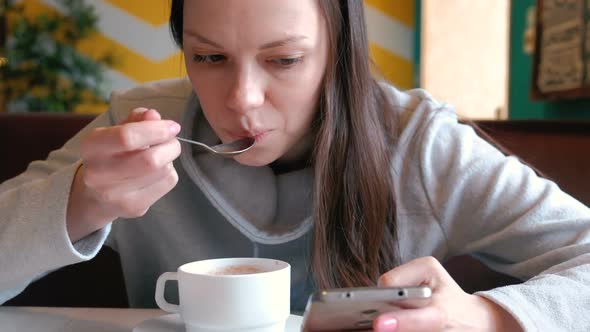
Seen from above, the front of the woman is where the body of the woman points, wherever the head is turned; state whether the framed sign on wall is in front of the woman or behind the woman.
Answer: behind

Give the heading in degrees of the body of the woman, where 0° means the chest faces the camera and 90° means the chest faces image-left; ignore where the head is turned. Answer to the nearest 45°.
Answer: approximately 0°
